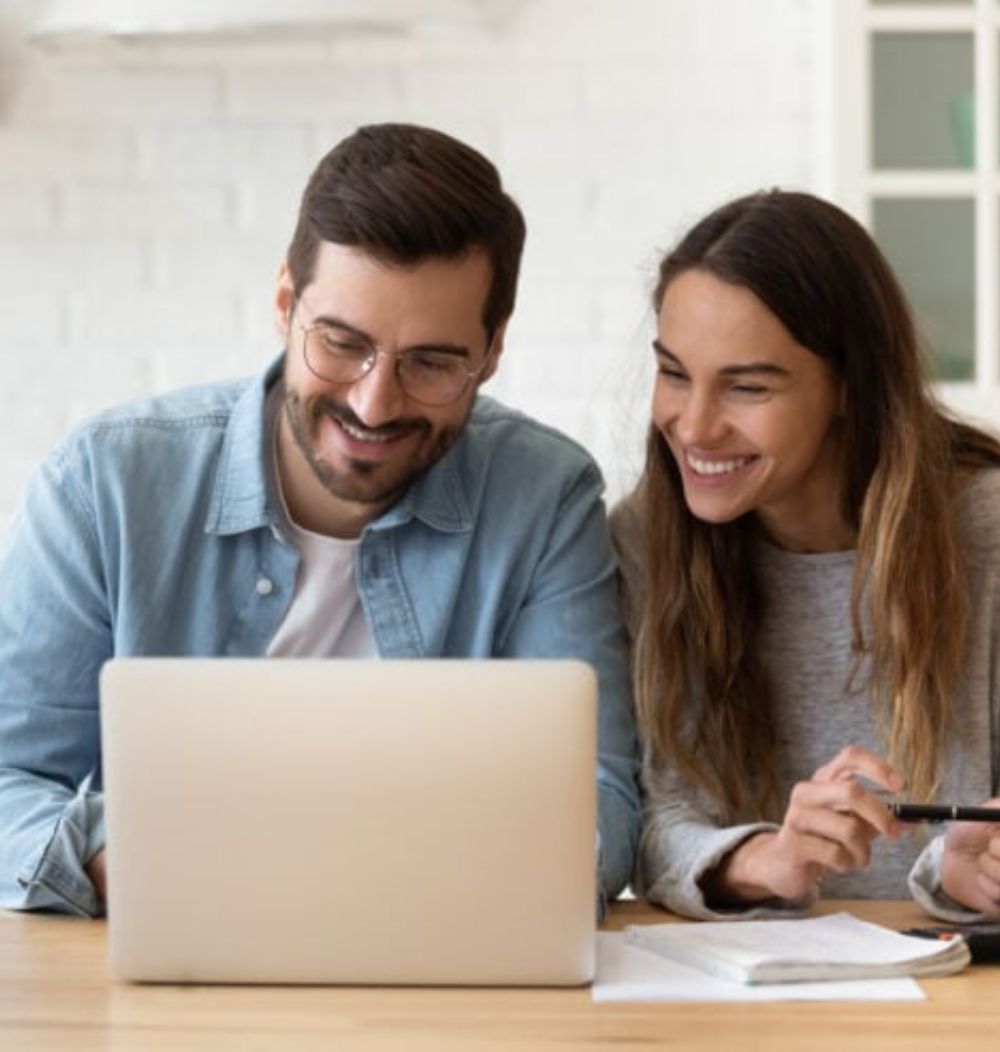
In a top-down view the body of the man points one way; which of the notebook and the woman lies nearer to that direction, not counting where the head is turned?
the notebook

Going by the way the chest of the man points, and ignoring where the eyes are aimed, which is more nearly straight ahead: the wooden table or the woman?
the wooden table

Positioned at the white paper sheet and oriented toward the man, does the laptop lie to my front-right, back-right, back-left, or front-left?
front-left

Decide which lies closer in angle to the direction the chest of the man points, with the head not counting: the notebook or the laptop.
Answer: the laptop

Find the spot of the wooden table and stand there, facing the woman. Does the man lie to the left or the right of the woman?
left

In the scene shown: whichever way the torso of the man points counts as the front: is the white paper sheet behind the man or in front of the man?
in front

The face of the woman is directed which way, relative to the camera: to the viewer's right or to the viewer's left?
to the viewer's left

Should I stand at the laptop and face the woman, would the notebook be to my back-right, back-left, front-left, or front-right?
front-right

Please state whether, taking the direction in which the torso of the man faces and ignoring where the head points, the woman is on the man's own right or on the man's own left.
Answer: on the man's own left

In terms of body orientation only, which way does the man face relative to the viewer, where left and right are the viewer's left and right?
facing the viewer

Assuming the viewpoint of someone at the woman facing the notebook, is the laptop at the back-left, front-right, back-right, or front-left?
front-right

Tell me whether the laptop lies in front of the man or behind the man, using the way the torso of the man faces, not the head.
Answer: in front

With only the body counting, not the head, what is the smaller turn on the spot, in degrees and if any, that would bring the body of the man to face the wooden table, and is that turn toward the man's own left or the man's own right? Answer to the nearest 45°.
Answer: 0° — they already face it
